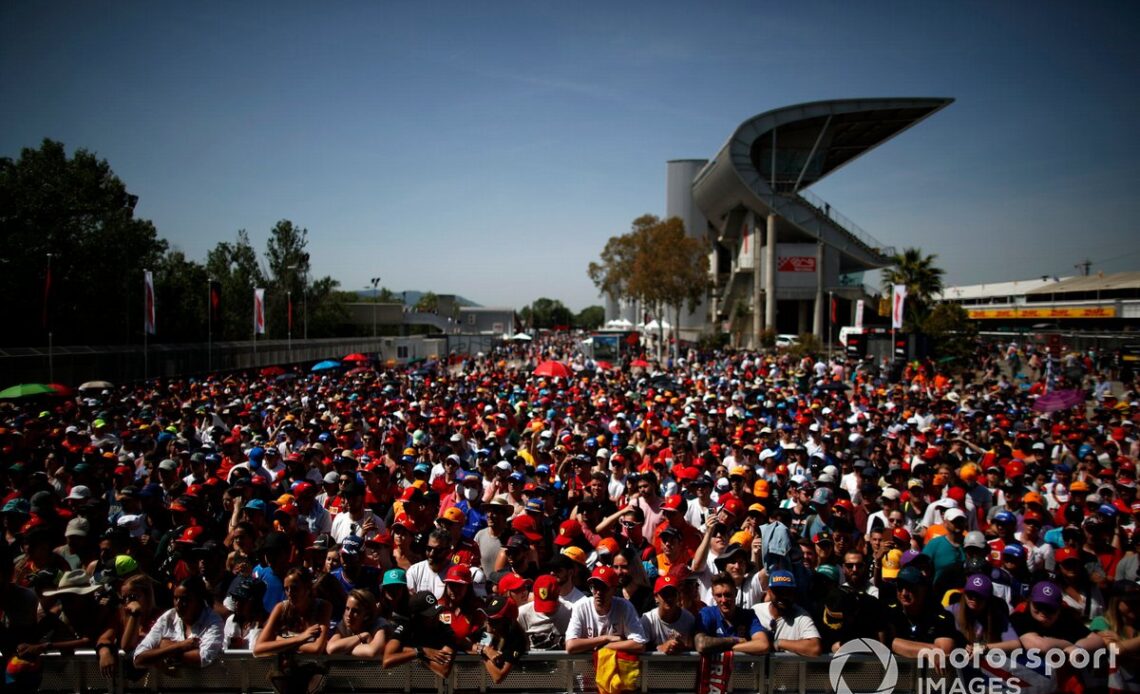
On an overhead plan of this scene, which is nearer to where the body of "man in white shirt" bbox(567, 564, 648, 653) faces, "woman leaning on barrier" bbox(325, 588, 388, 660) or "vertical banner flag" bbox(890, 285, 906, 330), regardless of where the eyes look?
the woman leaning on barrier

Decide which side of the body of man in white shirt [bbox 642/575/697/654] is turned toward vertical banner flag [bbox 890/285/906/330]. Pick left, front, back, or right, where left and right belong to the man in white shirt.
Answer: back

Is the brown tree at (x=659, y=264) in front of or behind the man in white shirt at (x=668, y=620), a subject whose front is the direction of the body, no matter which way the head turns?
behind

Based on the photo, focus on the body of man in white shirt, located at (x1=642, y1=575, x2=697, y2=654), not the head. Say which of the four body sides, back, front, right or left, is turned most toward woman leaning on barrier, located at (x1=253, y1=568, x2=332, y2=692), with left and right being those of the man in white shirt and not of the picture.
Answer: right

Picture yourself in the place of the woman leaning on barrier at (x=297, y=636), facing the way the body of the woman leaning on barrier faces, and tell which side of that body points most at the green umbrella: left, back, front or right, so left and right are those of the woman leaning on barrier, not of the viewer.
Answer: back

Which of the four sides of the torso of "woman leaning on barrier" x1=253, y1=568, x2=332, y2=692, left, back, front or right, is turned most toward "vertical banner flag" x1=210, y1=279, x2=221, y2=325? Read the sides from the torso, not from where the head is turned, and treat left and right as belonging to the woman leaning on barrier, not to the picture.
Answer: back

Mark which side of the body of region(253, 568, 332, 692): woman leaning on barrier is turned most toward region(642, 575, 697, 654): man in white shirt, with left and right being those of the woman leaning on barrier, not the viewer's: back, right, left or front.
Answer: left

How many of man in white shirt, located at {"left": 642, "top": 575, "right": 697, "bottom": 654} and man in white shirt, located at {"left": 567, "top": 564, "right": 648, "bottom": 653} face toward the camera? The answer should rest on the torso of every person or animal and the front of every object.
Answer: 2
